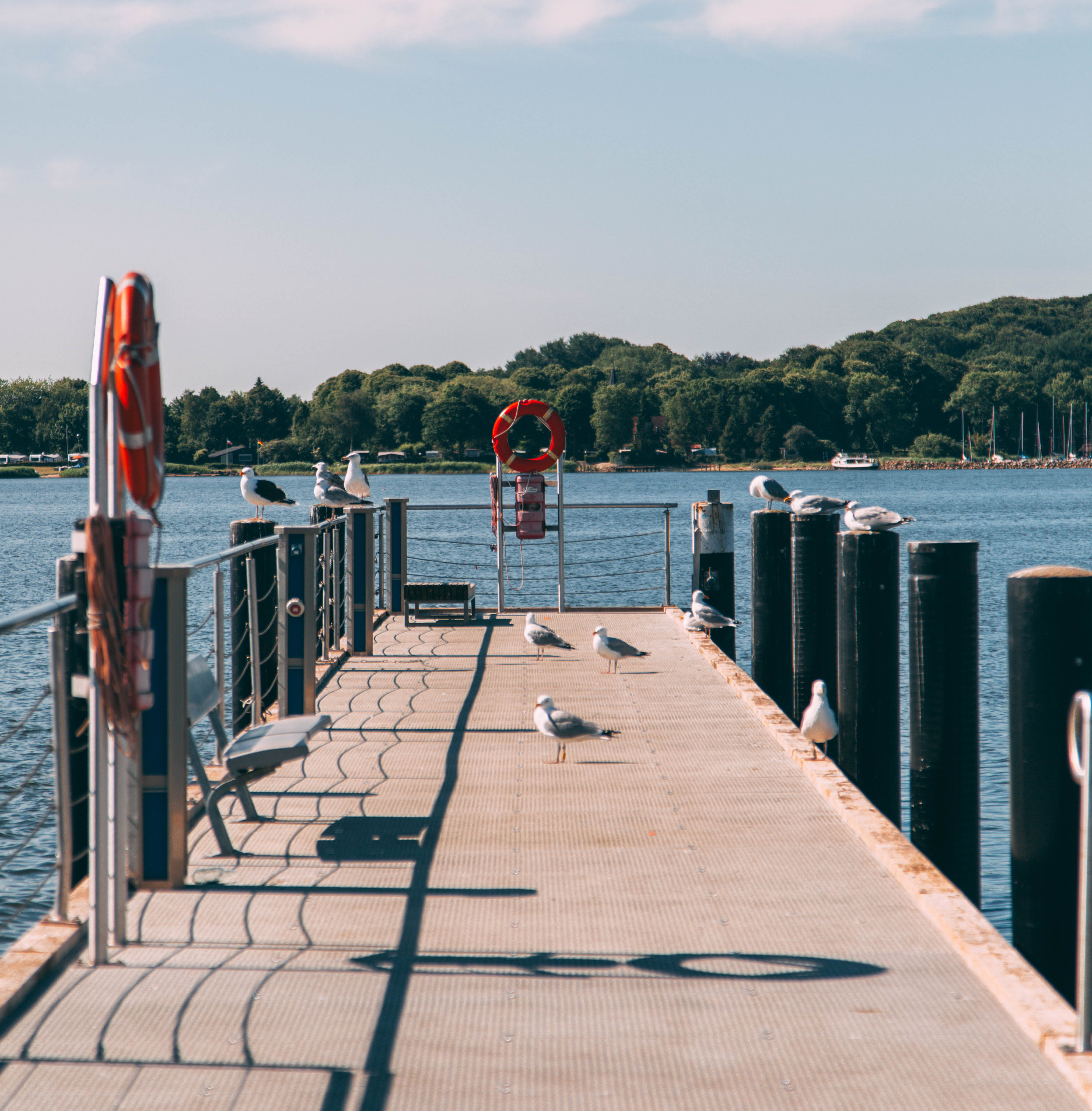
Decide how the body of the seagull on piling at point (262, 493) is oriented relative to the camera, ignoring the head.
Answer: to the viewer's left

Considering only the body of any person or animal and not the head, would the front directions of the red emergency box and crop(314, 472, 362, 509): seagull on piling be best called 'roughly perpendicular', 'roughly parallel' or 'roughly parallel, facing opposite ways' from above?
roughly perpendicular

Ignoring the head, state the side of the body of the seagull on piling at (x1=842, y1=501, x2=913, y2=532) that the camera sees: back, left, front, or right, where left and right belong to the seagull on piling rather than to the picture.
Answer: left

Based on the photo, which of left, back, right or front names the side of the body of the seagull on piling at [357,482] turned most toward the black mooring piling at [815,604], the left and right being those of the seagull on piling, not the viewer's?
left

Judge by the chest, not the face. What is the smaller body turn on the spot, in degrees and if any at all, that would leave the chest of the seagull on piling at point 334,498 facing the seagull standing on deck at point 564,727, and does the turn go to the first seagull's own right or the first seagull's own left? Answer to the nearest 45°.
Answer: approximately 90° to the first seagull's own left

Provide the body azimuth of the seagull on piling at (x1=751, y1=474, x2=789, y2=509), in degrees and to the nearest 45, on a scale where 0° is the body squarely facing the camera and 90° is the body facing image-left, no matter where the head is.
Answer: approximately 90°

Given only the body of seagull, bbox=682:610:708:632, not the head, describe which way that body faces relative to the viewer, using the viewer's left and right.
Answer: facing to the left of the viewer

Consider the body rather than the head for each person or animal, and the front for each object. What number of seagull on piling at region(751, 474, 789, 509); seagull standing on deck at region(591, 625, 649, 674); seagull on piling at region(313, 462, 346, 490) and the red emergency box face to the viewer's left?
3
